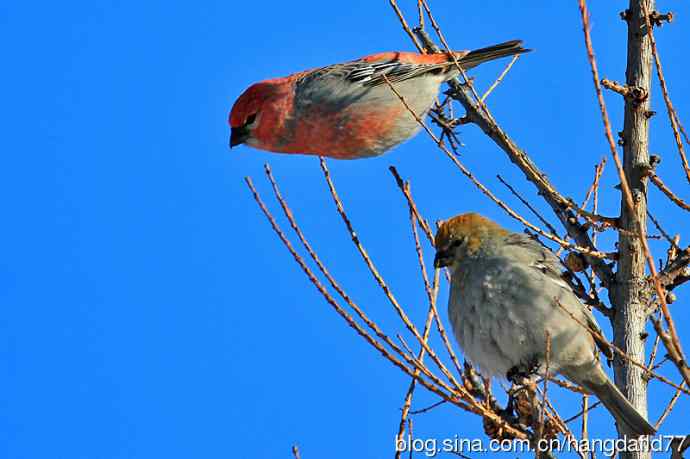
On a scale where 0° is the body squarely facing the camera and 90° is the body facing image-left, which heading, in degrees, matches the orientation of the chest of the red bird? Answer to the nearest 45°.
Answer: approximately 90°

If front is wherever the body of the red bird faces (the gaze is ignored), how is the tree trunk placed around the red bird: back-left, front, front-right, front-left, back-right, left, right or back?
back-left
